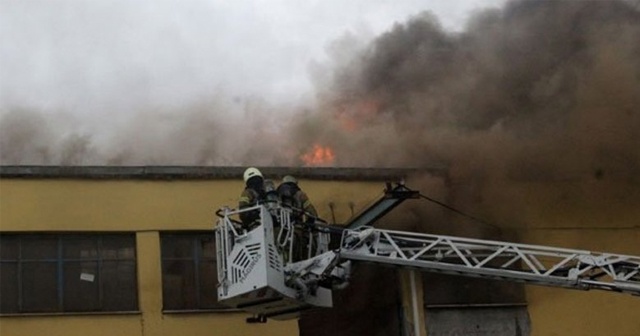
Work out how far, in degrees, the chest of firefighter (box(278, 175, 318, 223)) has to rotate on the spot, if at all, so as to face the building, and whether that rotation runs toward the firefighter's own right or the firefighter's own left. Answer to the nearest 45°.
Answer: approximately 45° to the firefighter's own right

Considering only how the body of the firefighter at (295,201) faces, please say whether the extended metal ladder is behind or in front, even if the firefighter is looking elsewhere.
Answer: behind

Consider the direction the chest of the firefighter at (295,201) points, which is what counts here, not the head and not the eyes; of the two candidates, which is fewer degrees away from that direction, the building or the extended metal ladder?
the building

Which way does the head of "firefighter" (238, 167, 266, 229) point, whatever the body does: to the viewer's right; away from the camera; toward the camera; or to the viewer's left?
away from the camera
